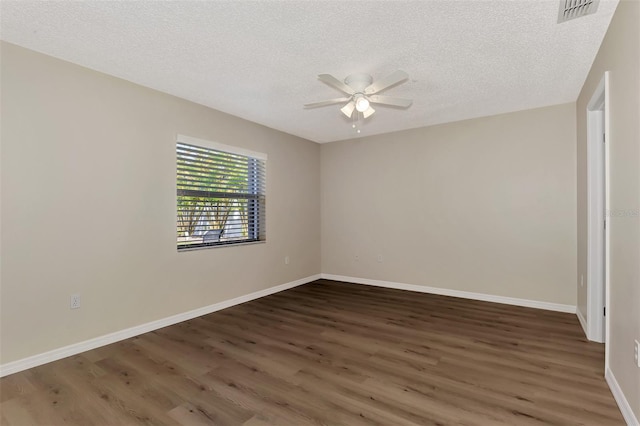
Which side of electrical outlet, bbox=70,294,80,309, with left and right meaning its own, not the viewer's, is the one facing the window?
left

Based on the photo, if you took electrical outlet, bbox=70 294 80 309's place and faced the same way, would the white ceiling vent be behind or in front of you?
in front

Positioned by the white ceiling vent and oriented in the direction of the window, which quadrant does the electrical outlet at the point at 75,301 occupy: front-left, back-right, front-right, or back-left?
front-left

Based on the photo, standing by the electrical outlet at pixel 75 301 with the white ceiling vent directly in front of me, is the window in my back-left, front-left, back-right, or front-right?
front-left

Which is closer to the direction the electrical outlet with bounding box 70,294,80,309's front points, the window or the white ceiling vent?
the white ceiling vent

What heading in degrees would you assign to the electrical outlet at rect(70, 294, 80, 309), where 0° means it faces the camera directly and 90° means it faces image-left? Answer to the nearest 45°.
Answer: approximately 0°

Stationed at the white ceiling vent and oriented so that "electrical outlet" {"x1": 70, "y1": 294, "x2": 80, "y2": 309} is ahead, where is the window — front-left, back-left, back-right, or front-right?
front-right
